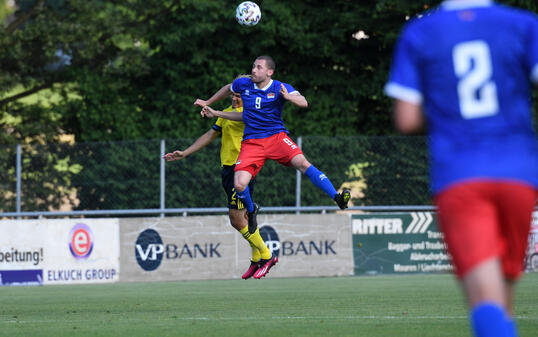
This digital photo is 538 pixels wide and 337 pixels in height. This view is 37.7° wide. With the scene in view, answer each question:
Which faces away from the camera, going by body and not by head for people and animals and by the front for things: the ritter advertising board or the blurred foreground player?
the blurred foreground player

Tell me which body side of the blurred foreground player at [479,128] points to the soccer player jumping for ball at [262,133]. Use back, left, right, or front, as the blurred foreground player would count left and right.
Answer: front

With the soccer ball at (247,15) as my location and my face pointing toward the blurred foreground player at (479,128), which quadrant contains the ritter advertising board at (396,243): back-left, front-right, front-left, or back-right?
back-left

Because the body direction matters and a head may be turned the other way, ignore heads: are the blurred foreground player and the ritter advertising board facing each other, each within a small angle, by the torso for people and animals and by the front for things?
yes

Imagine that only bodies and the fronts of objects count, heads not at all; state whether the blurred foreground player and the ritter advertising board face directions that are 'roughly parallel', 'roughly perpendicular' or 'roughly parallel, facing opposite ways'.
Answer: roughly parallel, facing opposite ways

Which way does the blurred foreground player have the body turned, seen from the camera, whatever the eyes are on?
away from the camera

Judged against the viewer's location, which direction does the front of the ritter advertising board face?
facing the viewer

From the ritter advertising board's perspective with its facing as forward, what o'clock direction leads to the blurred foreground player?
The blurred foreground player is roughly at 12 o'clock from the ritter advertising board.

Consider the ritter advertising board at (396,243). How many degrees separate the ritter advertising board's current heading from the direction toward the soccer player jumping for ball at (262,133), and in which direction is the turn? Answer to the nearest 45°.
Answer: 0° — it already faces them

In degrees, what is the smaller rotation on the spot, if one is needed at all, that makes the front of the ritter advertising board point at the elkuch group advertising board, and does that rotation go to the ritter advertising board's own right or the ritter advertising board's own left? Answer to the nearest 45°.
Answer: approximately 90° to the ritter advertising board's own right

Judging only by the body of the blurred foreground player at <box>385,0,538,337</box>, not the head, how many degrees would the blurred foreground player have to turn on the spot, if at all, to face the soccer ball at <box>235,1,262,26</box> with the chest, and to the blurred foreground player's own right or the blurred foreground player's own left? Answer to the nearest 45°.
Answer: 0° — they already face it

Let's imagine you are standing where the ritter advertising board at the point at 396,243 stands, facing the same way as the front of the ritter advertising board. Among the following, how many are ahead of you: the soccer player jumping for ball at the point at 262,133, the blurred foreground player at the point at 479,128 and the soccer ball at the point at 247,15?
3

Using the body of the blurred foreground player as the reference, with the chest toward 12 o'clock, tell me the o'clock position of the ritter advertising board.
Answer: The ritter advertising board is roughly at 12 o'clock from the blurred foreground player.

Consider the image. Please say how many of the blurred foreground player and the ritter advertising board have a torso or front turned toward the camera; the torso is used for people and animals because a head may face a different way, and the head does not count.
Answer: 1
